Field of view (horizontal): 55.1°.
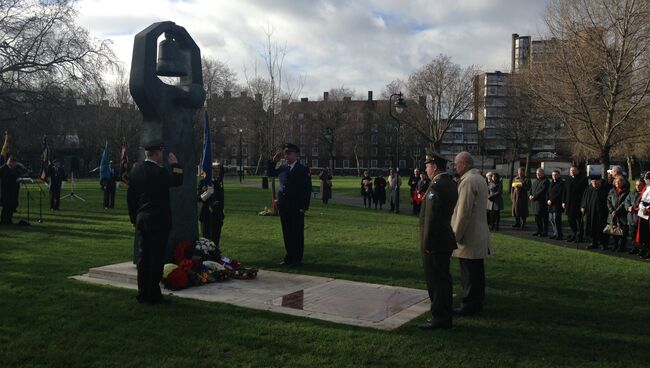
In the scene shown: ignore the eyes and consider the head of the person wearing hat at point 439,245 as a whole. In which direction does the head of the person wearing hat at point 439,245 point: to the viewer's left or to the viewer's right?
to the viewer's left

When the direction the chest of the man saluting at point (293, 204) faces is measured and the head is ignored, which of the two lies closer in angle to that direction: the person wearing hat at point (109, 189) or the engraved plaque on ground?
the engraved plaque on ground

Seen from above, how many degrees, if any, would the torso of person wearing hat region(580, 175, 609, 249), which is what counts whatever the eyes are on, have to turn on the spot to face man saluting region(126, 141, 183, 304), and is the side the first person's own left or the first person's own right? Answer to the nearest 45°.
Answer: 0° — they already face them

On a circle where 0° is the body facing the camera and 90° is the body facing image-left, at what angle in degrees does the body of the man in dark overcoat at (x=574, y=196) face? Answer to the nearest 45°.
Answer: approximately 45°

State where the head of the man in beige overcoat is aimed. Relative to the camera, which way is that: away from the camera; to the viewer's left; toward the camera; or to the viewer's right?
to the viewer's left

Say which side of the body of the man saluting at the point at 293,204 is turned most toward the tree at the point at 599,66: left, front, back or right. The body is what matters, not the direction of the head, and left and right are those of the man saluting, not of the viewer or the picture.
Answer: back

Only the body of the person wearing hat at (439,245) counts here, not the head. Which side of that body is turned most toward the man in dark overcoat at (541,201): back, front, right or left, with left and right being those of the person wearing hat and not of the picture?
right

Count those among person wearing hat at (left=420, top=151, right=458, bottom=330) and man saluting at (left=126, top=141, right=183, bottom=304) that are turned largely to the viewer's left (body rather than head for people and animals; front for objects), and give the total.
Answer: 1

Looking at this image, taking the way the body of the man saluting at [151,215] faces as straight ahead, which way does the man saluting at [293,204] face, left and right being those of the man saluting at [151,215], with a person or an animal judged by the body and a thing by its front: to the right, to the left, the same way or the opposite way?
the opposite way

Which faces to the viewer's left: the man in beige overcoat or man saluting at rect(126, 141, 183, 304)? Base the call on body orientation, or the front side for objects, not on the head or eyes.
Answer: the man in beige overcoat

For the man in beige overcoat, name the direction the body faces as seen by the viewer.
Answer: to the viewer's left

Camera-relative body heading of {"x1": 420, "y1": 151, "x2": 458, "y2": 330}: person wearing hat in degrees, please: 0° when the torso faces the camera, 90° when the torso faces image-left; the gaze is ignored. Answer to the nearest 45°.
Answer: approximately 90°

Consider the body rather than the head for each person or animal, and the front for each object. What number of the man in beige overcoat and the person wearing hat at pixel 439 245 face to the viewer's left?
2

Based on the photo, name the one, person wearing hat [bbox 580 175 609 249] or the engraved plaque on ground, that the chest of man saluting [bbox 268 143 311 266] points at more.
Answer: the engraved plaque on ground
